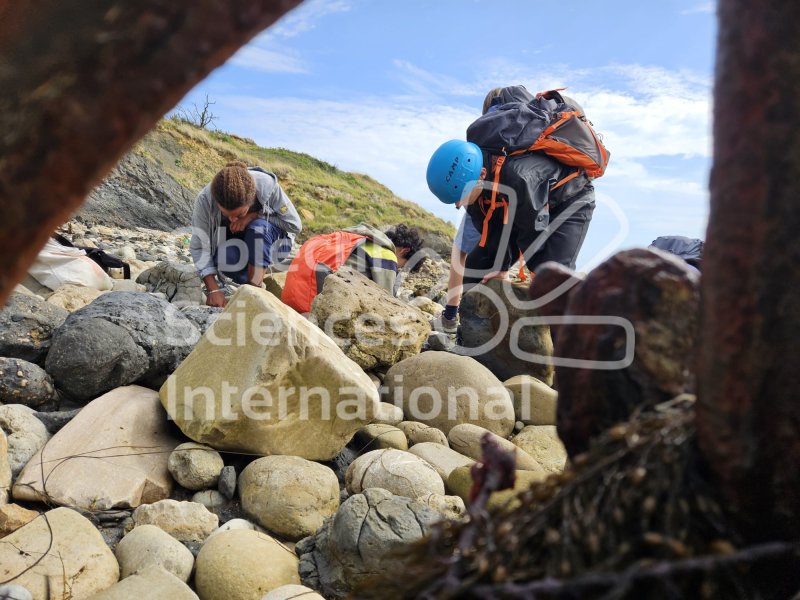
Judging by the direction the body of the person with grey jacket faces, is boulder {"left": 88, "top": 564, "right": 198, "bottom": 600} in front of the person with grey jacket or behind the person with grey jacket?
in front

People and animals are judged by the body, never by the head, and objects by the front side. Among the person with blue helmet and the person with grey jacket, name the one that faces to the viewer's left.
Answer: the person with blue helmet

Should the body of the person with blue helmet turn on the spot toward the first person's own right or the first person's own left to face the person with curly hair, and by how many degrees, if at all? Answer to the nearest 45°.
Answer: approximately 45° to the first person's own right

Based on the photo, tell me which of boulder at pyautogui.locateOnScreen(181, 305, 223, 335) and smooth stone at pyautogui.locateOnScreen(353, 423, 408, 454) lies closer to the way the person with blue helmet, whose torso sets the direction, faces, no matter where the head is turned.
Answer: the boulder

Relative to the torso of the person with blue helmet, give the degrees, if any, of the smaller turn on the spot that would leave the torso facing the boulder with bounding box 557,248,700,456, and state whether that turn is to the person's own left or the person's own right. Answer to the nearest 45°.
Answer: approximately 90° to the person's own left

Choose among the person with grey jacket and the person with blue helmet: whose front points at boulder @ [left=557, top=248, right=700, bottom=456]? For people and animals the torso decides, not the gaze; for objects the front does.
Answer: the person with grey jacket

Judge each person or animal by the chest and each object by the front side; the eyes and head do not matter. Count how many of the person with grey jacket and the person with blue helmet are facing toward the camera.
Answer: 1

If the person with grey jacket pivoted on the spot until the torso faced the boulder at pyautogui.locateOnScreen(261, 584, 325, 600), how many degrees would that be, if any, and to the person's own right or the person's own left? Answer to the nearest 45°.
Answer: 0° — they already face it

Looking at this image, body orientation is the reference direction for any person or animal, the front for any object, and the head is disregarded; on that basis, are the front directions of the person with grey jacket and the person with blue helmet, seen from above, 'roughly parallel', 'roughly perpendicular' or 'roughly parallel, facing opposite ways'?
roughly perpendicular

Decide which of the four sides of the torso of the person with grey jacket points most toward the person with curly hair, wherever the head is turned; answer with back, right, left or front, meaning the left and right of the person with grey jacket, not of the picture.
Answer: left

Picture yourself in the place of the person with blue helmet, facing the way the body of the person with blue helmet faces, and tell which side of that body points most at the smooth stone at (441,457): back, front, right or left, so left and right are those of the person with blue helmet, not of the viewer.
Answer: left

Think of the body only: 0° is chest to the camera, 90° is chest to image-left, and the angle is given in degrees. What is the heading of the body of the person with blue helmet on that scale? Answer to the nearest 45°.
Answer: approximately 90°

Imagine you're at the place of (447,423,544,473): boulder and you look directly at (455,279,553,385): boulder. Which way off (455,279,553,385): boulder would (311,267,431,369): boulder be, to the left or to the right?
left

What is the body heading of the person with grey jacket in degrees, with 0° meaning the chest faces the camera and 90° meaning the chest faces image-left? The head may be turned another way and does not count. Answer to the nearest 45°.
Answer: approximately 0°

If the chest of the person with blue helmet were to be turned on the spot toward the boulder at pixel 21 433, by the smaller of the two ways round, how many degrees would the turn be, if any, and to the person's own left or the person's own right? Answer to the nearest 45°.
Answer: approximately 45° to the person's own left
